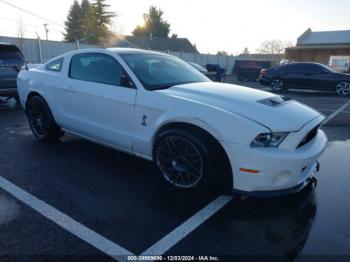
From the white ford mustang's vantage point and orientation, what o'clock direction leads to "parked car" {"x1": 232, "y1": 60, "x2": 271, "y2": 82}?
The parked car is roughly at 8 o'clock from the white ford mustang.

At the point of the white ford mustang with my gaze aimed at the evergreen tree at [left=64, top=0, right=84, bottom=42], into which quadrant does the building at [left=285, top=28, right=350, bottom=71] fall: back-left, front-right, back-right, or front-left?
front-right

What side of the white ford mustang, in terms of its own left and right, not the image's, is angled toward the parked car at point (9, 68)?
back

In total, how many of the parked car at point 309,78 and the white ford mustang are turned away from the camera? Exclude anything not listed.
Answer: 0

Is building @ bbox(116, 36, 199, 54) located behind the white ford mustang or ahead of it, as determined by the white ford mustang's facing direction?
behind

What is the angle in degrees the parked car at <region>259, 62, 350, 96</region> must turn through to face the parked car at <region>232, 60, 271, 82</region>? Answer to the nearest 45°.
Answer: approximately 135° to its left

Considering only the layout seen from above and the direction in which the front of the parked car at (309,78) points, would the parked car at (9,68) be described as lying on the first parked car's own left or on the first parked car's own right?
on the first parked car's own right

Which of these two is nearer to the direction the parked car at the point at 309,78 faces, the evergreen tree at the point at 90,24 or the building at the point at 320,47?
the building

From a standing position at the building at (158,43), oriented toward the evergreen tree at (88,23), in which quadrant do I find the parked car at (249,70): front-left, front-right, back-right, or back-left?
back-left

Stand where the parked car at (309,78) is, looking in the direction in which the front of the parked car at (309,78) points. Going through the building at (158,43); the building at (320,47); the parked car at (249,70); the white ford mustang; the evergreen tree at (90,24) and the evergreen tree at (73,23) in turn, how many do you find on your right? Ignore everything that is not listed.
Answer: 1

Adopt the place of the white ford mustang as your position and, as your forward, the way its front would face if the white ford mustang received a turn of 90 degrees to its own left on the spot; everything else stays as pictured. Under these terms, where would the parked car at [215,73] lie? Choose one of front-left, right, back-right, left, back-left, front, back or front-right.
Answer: front-left

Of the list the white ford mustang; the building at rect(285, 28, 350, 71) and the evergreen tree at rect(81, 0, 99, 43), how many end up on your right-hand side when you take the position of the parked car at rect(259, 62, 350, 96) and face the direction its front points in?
1

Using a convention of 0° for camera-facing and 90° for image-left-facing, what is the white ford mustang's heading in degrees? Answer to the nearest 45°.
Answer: approximately 315°
